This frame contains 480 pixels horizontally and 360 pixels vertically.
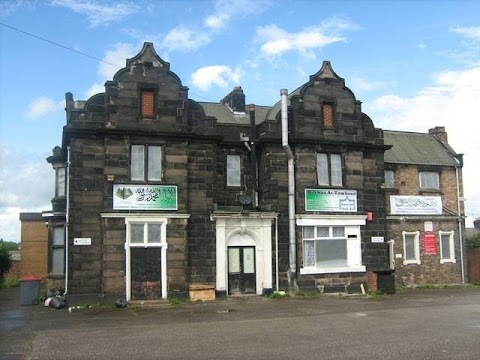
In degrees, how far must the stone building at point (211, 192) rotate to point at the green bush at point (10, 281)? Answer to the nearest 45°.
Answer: approximately 135° to its right

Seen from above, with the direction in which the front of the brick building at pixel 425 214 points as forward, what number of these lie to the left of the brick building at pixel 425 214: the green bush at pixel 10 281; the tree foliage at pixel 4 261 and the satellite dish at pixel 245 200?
0

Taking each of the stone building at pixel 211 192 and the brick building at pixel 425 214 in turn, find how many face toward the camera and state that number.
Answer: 2

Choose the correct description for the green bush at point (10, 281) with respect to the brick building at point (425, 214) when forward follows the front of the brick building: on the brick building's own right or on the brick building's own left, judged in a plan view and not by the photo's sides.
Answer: on the brick building's own right

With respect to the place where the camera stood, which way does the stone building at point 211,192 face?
facing the viewer

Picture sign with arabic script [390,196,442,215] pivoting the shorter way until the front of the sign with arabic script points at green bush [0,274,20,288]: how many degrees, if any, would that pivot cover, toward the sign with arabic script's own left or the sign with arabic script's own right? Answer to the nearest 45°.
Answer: approximately 90° to the sign with arabic script's own right

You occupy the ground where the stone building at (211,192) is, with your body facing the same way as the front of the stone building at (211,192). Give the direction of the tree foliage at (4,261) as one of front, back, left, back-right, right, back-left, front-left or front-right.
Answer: back-right

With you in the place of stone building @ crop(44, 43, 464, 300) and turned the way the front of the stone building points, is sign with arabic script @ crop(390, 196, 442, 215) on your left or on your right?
on your left

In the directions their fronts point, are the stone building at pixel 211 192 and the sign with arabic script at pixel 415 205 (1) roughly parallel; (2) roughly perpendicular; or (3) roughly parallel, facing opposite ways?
roughly parallel

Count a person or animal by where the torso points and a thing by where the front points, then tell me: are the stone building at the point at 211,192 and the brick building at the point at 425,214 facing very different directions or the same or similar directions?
same or similar directions

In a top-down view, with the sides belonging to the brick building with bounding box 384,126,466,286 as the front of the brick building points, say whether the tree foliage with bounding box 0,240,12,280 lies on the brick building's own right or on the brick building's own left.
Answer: on the brick building's own right

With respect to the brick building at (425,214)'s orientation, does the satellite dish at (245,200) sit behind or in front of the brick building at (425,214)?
in front
